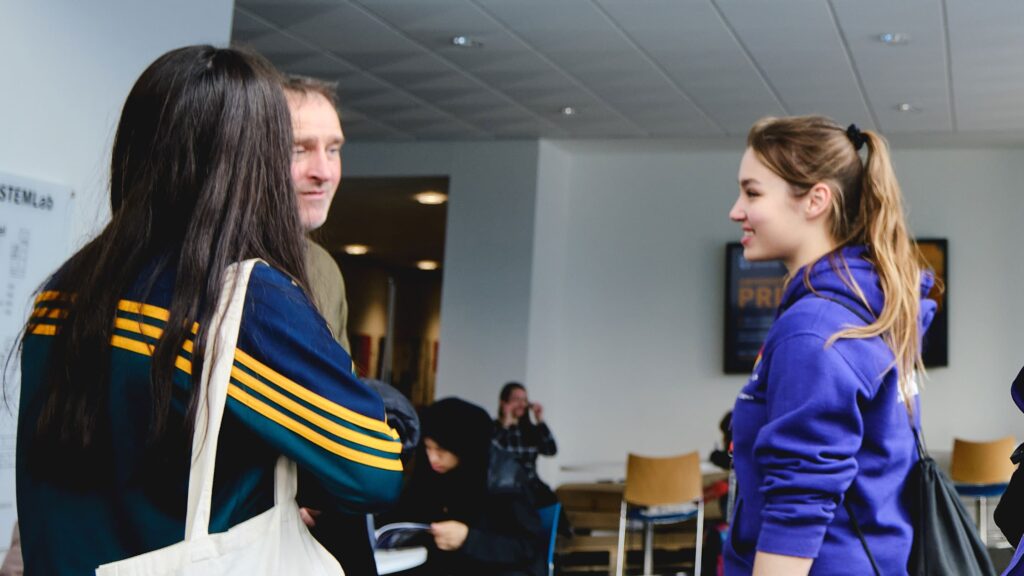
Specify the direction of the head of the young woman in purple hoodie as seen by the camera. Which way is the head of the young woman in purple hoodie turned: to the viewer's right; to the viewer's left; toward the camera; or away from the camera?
to the viewer's left

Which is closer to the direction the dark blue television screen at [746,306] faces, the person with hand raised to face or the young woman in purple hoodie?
the young woman in purple hoodie

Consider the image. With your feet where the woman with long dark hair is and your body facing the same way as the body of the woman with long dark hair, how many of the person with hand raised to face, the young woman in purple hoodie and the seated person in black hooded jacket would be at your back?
0

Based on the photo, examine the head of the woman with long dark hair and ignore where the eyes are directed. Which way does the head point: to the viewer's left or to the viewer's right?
to the viewer's right

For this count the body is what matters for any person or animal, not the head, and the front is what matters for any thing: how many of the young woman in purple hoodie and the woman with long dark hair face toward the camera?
0

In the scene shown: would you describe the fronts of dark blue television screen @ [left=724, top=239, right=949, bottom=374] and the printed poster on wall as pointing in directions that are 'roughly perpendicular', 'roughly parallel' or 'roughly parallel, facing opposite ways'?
roughly perpendicular

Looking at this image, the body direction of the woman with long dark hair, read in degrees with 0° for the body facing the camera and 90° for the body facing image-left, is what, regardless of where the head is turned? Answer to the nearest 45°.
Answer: approximately 225°

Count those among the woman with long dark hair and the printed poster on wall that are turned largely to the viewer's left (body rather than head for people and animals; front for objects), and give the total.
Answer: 0

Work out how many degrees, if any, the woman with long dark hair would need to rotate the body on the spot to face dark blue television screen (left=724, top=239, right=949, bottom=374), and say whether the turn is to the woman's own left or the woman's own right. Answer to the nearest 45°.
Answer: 0° — they already face it

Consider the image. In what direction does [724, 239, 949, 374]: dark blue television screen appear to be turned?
toward the camera

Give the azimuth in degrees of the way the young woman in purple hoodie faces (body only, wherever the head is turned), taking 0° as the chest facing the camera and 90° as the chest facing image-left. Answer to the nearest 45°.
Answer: approximately 90°

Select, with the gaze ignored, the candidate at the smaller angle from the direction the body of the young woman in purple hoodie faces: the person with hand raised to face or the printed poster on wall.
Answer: the printed poster on wall

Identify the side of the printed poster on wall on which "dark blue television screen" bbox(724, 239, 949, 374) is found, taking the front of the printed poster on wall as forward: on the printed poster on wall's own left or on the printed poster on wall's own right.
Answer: on the printed poster on wall's own left

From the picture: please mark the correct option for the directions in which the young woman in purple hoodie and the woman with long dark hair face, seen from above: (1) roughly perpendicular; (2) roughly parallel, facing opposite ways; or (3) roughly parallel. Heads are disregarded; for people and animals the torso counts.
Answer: roughly perpendicular

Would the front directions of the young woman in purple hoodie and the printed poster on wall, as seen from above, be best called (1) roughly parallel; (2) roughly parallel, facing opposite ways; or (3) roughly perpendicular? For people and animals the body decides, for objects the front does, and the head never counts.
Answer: roughly parallel, facing opposite ways

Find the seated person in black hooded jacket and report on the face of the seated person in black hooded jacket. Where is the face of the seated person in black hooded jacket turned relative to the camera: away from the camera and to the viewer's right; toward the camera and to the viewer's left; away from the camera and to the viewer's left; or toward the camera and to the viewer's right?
toward the camera and to the viewer's left

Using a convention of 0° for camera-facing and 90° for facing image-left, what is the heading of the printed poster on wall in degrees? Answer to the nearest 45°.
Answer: approximately 315°
